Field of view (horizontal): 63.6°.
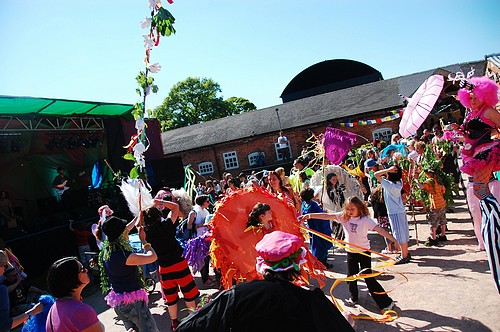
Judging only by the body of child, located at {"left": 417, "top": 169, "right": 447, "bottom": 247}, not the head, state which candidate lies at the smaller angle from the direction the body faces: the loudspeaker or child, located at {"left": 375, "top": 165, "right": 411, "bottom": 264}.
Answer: the child

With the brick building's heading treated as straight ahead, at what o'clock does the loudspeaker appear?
The loudspeaker is roughly at 1 o'clock from the brick building.

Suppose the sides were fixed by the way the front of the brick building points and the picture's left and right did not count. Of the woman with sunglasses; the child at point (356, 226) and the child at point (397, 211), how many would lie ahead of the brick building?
3

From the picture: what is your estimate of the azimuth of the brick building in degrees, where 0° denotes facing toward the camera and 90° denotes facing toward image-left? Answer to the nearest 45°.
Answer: approximately 0°
